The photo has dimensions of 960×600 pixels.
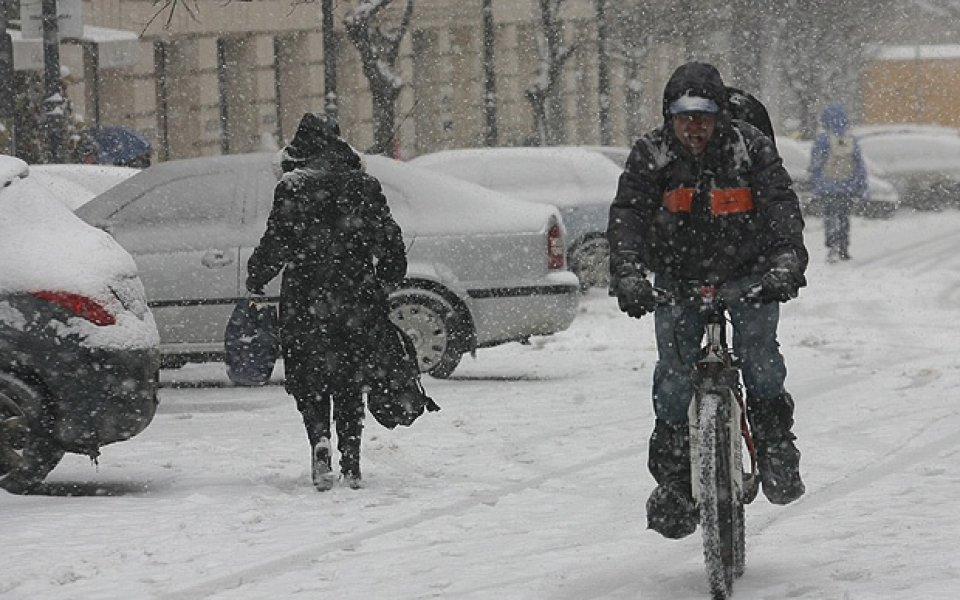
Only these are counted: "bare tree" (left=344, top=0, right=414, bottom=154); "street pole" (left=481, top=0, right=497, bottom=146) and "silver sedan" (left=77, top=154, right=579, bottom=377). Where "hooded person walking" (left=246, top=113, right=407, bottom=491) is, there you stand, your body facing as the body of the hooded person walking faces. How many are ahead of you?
3

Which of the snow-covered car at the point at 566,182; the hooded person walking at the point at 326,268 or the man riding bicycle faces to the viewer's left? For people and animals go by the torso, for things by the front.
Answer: the snow-covered car

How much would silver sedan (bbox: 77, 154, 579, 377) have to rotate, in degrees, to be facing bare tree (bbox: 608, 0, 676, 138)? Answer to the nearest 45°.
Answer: approximately 90° to its right

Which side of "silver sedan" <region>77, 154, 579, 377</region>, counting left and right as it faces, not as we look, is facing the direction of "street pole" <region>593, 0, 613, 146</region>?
right

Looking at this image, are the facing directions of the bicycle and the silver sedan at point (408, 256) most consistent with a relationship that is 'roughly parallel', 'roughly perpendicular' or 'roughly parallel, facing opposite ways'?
roughly perpendicular

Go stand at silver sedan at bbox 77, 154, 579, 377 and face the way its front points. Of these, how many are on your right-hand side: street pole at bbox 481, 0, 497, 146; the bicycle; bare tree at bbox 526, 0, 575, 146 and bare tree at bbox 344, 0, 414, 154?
3

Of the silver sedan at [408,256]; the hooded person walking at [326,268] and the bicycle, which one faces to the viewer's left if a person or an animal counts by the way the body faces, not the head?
the silver sedan

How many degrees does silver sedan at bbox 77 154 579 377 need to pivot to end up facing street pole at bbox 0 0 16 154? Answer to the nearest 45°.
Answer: approximately 45° to its right

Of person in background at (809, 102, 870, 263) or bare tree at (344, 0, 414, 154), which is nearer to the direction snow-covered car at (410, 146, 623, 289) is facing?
the bare tree

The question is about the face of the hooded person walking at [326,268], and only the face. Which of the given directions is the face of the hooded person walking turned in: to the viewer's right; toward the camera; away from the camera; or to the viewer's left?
away from the camera

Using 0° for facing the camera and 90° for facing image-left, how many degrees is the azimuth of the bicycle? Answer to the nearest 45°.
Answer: approximately 0°

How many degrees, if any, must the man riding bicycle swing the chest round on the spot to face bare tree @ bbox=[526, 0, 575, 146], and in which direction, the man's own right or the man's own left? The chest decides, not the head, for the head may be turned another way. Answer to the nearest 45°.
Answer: approximately 180°

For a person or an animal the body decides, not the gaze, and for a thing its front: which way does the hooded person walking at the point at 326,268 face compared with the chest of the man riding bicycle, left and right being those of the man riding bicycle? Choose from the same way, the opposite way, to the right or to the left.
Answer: the opposite way

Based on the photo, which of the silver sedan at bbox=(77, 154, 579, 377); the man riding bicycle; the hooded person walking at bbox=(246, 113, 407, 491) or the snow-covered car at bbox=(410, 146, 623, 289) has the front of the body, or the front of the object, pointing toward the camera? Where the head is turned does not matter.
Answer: the man riding bicycle

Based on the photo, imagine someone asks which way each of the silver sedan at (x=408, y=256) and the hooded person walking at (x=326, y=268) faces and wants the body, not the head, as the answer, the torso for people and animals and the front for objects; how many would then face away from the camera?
1

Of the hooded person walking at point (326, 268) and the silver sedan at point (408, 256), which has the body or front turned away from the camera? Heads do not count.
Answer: the hooded person walking

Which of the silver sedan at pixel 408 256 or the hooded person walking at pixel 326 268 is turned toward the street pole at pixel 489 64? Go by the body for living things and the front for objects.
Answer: the hooded person walking

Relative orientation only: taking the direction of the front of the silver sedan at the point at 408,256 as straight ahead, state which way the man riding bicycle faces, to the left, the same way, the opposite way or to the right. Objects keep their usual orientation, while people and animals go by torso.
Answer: to the left
